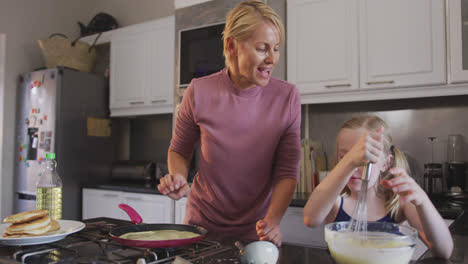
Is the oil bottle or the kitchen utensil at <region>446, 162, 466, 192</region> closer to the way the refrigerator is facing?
the oil bottle

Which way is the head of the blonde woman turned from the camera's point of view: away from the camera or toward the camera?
toward the camera

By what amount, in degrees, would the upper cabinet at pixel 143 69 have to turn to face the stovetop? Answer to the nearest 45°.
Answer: approximately 45° to its left

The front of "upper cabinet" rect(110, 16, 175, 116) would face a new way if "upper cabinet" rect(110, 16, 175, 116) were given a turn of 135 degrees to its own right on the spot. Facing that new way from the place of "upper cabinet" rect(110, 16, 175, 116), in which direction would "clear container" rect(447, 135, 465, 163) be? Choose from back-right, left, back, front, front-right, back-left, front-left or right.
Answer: back-right

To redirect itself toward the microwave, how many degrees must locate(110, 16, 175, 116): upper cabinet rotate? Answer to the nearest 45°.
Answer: approximately 90° to its left

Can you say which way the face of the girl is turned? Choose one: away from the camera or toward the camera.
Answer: toward the camera

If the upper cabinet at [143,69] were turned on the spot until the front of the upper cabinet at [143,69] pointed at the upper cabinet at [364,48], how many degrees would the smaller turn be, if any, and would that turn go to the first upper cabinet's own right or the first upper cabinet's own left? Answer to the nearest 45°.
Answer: approximately 90° to the first upper cabinet's own left

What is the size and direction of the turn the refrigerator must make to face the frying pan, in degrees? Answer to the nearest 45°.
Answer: approximately 45° to its left

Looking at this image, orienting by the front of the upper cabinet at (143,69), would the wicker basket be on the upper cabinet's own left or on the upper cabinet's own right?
on the upper cabinet's own right

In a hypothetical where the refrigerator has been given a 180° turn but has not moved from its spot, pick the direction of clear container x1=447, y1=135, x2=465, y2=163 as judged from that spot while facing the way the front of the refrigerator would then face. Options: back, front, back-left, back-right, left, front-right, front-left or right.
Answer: right

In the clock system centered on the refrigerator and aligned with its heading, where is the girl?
The girl is roughly at 10 o'clock from the refrigerator.

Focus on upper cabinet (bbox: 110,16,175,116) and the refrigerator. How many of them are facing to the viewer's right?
0

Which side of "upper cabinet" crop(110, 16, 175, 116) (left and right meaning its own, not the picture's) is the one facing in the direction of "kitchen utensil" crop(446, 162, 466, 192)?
left

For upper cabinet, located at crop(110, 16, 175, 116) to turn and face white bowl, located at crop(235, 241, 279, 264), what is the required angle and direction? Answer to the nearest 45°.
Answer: approximately 45° to its left

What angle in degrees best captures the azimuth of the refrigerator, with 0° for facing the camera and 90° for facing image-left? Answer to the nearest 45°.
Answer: approximately 45°

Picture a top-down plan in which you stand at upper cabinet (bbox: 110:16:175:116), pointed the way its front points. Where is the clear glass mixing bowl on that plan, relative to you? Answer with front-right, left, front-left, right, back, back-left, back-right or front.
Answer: front-left

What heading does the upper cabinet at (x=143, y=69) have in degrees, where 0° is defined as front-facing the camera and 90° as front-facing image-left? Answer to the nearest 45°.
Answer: approximately 45°

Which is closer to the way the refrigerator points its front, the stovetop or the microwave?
the stovetop

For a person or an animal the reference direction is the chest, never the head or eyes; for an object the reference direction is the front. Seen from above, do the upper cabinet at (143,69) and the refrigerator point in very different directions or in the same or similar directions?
same or similar directions
